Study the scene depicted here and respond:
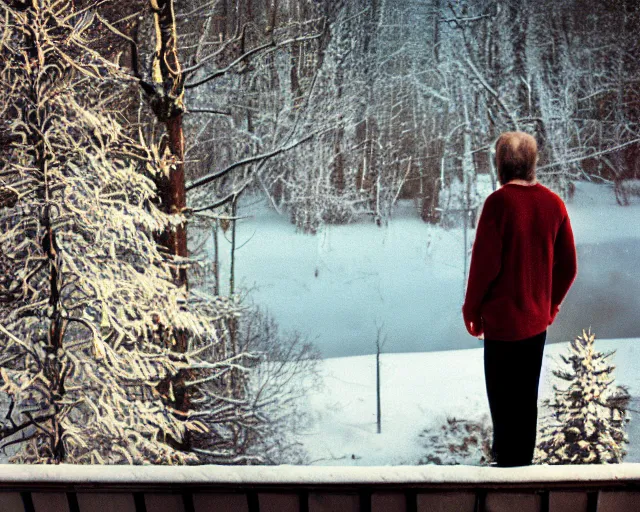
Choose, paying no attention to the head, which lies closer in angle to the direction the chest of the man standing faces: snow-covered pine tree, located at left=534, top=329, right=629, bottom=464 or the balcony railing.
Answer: the snow-covered pine tree

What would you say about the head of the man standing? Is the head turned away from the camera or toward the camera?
away from the camera

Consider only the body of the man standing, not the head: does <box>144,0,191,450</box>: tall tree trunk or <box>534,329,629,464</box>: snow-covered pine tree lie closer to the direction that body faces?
the snow-covered pine tree

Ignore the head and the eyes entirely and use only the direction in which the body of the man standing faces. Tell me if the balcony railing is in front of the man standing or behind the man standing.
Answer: behind

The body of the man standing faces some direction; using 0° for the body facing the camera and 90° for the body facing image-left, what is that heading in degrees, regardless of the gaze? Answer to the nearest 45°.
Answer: approximately 180°

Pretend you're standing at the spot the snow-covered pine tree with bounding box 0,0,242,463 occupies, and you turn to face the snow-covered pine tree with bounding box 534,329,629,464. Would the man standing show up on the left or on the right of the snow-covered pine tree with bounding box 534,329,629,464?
right

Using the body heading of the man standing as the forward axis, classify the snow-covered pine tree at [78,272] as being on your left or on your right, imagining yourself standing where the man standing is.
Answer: on your left
